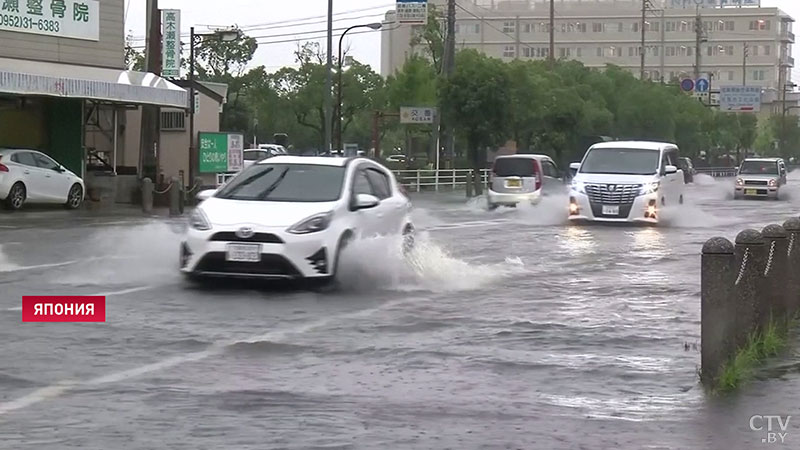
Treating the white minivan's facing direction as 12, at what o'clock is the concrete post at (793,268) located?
The concrete post is roughly at 12 o'clock from the white minivan.

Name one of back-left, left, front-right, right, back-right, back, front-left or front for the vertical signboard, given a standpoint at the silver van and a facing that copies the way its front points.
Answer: back-left

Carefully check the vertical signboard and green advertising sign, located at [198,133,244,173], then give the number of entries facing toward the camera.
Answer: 2

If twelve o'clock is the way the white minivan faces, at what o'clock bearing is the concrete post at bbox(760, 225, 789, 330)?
The concrete post is roughly at 12 o'clock from the white minivan.

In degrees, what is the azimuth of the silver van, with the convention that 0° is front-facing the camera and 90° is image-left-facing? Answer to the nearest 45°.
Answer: approximately 225°

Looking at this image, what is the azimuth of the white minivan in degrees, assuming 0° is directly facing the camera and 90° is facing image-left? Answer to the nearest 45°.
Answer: approximately 0°

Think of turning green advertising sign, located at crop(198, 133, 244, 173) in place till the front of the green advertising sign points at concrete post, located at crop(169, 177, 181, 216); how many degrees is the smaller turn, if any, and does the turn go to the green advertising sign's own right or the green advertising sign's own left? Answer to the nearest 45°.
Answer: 0° — it already faces it

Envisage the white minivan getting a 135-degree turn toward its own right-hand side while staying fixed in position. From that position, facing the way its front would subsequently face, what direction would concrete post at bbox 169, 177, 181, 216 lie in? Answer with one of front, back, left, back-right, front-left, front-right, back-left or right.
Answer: front-left

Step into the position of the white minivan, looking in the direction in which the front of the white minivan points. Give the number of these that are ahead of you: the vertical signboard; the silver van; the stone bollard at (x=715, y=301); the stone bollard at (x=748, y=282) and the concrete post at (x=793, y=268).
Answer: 3

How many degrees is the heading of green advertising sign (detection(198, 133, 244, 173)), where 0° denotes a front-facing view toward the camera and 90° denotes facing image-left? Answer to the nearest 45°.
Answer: approximately 0°
